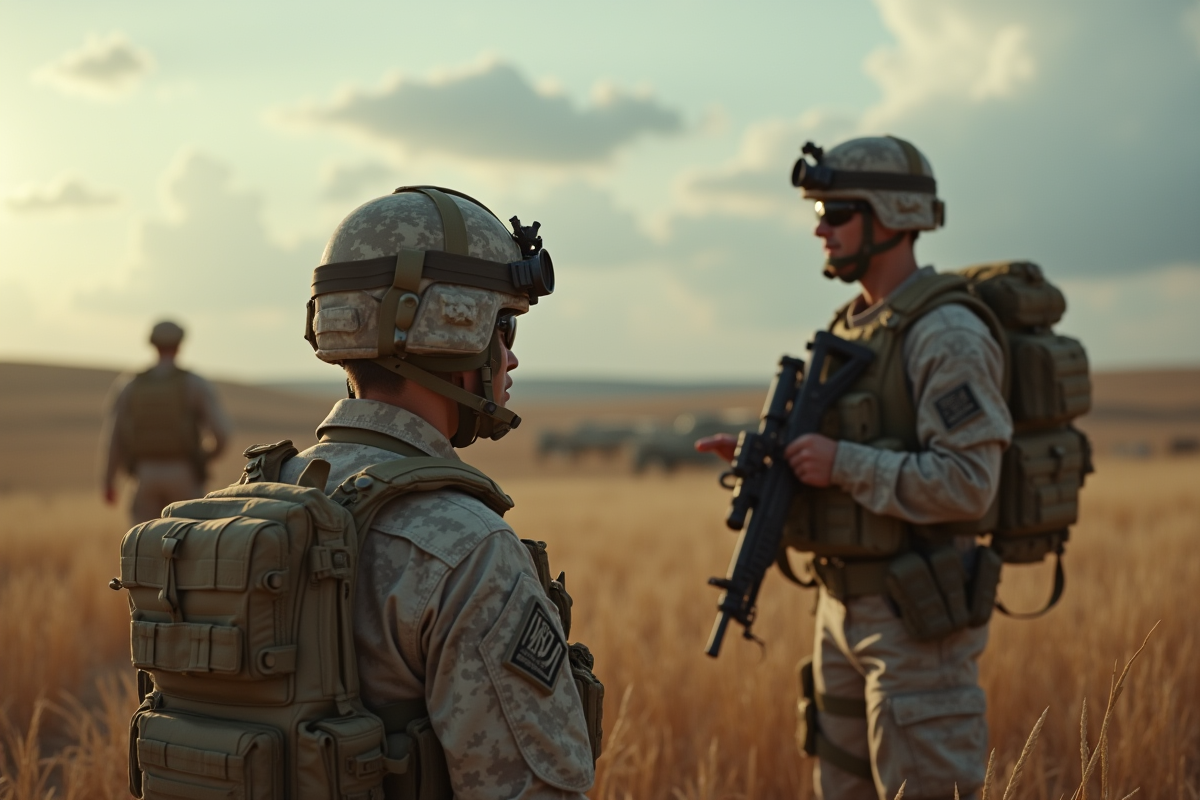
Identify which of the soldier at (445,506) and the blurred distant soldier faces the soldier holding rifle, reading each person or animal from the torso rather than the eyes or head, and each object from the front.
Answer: the soldier

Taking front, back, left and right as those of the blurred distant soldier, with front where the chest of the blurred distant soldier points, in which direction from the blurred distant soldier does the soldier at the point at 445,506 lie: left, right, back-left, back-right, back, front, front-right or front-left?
back

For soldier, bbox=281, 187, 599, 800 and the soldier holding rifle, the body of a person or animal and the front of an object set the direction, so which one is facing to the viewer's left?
the soldier holding rifle

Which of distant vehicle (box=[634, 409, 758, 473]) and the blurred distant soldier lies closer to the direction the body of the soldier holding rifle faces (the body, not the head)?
the blurred distant soldier

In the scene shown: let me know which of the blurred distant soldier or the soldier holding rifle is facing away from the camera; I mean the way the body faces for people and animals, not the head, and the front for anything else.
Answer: the blurred distant soldier

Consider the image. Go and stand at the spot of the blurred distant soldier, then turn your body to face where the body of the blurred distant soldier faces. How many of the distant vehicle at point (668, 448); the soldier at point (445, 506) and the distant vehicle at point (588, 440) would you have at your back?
1

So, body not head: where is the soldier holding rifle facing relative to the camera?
to the viewer's left

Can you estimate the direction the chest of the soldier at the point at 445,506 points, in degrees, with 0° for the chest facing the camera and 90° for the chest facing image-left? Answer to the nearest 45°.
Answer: approximately 225°

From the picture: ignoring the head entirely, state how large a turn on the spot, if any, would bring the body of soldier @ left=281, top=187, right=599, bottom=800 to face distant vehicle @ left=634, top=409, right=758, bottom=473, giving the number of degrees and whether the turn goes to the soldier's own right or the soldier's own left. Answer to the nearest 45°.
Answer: approximately 45° to the soldier's own left

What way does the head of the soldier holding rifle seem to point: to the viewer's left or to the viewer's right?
to the viewer's left

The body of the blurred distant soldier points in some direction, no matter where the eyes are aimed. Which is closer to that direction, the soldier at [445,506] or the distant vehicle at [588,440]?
the distant vehicle

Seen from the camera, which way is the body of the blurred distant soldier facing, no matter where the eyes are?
away from the camera

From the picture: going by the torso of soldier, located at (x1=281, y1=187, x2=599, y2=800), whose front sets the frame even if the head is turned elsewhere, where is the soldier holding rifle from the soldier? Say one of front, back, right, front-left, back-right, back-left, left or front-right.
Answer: front

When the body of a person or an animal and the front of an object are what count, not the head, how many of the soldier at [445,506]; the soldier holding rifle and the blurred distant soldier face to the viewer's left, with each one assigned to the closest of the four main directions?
1

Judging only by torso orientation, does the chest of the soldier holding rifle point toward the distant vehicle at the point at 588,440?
no
